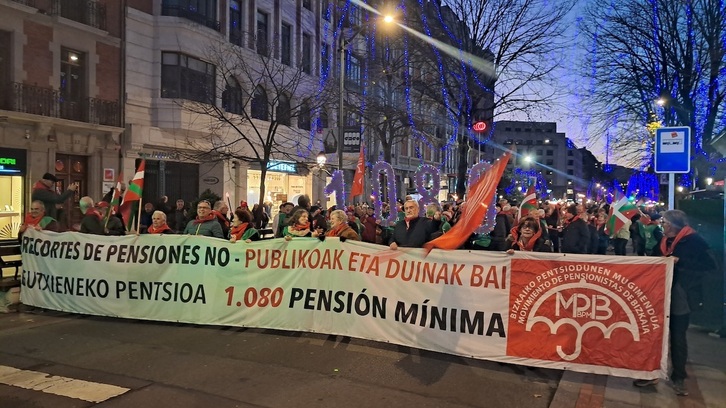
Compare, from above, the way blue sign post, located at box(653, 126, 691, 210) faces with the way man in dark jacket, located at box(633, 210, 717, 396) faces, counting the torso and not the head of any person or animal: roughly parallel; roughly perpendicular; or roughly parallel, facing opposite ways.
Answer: roughly perpendicular

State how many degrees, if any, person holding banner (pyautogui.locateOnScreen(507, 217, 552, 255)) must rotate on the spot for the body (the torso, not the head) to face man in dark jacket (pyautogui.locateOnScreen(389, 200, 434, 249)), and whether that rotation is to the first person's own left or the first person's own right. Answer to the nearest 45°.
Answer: approximately 45° to the first person's own right

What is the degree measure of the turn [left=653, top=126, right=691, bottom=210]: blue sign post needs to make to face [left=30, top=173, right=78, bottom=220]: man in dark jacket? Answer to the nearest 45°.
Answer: approximately 90° to its right

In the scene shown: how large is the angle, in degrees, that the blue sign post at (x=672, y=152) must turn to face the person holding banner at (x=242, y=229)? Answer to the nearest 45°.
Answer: approximately 45° to its right

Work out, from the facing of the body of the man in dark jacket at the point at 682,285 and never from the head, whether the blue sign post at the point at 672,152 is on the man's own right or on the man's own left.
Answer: on the man's own right

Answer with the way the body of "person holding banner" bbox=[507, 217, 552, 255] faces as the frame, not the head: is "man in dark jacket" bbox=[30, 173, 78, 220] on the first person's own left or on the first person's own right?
on the first person's own right

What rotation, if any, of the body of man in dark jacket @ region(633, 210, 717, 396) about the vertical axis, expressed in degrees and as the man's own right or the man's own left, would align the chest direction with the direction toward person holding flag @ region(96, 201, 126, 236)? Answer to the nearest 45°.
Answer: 0° — they already face them

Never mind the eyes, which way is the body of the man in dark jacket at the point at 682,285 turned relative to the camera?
to the viewer's left

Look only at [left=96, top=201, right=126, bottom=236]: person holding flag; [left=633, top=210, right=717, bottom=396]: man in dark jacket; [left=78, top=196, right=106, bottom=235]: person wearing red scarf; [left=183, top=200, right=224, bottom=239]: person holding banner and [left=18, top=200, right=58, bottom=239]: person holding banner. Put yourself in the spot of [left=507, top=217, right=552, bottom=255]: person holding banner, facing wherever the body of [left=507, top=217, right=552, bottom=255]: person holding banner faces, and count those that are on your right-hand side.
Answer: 4

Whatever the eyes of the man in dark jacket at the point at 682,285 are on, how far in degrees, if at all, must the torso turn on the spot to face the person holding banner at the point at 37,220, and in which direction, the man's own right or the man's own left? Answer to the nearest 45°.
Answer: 0° — they already face them

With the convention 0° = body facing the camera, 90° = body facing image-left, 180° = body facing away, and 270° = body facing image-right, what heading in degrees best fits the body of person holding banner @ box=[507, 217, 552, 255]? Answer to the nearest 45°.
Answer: approximately 0°
